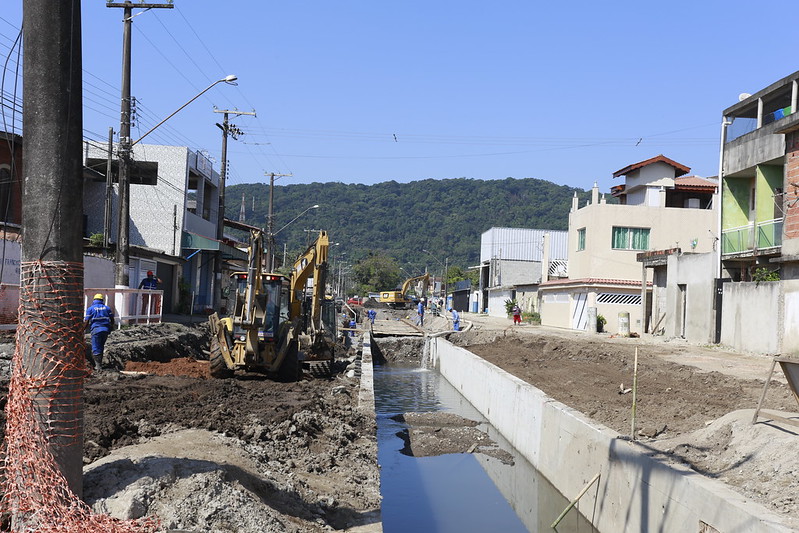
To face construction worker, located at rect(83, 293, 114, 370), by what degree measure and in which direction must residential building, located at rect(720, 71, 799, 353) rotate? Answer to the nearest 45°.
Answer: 0° — it already faces them

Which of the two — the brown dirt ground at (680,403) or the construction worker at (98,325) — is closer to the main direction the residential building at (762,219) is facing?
the construction worker

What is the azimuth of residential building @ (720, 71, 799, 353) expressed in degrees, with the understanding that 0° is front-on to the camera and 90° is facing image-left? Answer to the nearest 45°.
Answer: approximately 45°

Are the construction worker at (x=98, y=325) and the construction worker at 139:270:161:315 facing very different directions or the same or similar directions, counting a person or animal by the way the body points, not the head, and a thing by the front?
very different directions

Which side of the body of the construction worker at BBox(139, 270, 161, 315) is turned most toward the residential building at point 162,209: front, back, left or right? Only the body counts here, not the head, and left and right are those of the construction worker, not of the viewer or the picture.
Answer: back

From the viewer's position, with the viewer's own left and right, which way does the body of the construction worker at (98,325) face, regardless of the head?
facing away from the viewer

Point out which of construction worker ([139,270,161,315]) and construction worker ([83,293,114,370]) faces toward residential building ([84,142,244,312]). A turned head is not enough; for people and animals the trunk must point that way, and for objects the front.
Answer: construction worker ([83,293,114,370])

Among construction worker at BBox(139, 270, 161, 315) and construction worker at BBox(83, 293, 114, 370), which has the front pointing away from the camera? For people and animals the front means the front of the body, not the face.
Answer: construction worker at BBox(83, 293, 114, 370)
